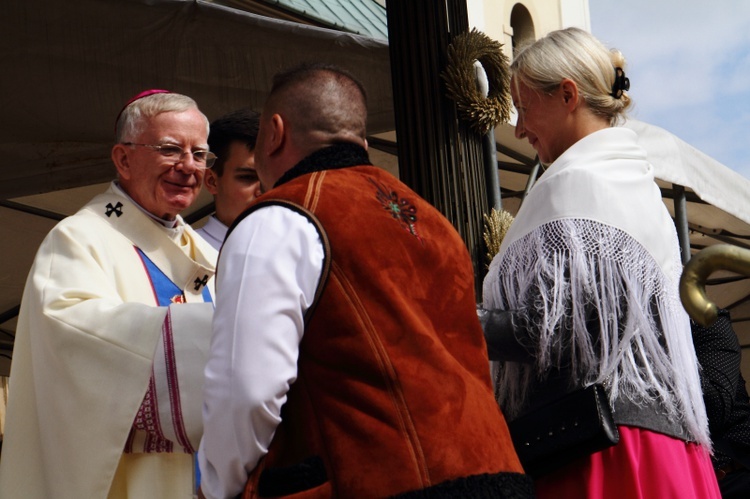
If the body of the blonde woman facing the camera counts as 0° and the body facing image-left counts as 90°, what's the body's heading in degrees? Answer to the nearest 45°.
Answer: approximately 90°

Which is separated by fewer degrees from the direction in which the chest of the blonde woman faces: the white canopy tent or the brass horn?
the white canopy tent

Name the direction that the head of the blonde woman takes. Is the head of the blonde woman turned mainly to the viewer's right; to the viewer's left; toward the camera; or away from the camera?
to the viewer's left
